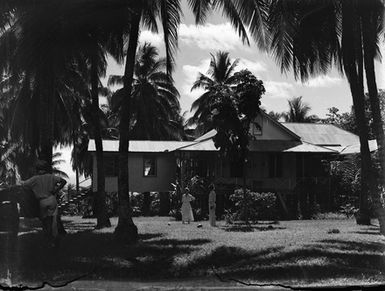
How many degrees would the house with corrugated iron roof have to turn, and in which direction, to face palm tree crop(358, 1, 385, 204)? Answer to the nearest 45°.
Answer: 0° — it already faces it

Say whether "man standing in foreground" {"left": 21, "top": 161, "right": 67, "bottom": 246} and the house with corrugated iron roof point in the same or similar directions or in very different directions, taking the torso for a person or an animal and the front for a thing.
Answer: very different directions

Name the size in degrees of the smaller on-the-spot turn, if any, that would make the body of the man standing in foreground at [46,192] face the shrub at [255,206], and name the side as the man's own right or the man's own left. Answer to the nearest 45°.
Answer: approximately 45° to the man's own right

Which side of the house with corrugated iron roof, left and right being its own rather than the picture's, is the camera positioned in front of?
front

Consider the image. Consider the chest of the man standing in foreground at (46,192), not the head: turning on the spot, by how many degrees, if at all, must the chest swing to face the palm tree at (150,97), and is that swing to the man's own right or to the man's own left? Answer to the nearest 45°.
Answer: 0° — they already face it

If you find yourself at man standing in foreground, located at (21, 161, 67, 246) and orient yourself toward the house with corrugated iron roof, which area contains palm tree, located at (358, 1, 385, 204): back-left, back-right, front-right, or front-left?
front-right

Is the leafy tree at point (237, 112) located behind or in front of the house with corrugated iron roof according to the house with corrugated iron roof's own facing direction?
in front

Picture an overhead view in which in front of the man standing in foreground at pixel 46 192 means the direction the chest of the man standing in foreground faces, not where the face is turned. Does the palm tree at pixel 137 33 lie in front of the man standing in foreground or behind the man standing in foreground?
in front

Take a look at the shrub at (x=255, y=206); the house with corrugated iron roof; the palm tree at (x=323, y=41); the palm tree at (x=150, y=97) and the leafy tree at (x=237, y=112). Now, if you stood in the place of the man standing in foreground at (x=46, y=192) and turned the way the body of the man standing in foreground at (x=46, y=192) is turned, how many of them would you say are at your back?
0

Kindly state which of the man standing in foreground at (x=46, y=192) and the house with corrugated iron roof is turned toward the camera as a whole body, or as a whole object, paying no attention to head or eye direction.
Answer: the house with corrugated iron roof

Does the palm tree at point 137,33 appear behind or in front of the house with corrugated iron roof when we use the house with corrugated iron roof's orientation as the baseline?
in front

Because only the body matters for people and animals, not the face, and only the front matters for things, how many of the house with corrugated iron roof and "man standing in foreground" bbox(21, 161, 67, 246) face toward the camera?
1

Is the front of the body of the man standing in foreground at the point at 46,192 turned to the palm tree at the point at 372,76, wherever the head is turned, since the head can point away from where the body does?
no
